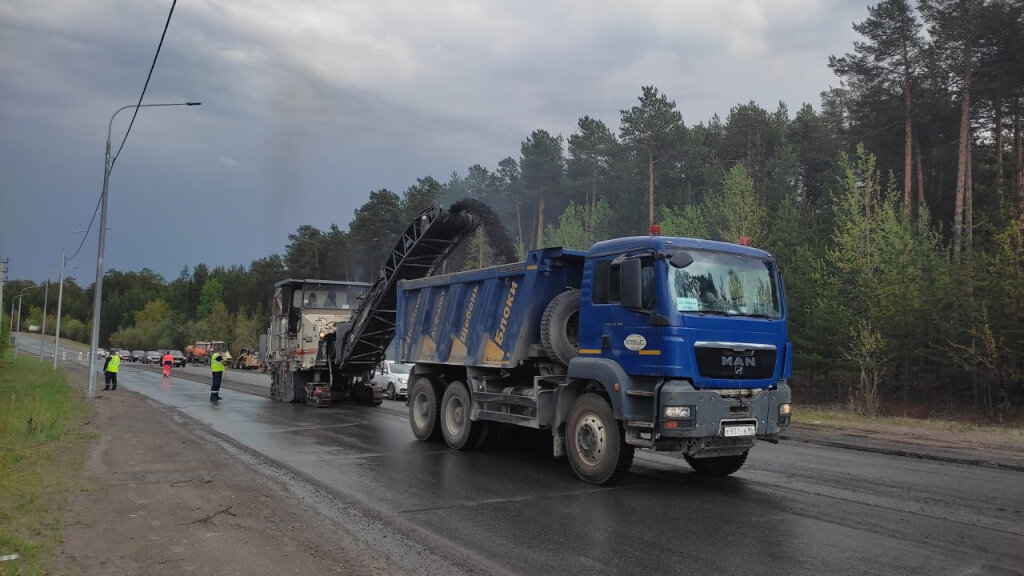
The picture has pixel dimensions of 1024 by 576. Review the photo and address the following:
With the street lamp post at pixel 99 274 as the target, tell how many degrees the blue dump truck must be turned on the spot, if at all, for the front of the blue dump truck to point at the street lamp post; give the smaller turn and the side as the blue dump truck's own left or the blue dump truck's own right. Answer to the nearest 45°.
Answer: approximately 180°

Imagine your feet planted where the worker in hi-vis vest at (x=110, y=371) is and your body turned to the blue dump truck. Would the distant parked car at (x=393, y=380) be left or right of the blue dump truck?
left

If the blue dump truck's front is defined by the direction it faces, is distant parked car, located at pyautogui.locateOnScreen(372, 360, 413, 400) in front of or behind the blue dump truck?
behind

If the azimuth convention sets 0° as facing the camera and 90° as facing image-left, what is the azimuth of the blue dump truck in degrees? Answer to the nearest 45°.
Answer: approximately 315°

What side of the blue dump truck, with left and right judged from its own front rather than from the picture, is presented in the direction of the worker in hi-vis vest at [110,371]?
back
